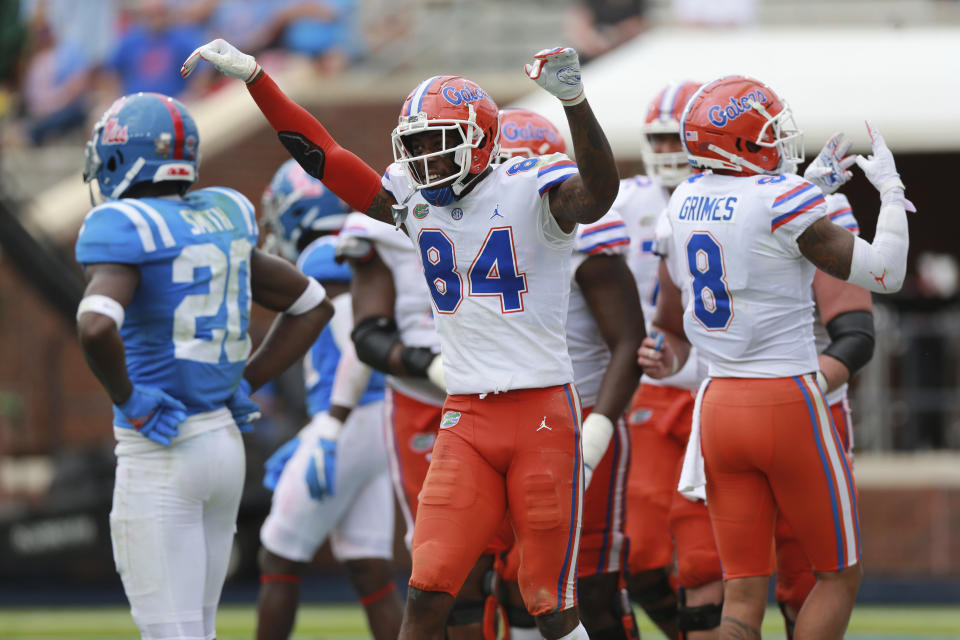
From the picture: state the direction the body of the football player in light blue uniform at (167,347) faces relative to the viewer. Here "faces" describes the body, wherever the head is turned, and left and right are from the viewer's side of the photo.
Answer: facing away from the viewer and to the left of the viewer

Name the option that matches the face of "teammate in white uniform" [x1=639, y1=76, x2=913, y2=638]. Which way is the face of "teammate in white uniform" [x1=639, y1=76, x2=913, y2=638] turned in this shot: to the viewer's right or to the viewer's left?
to the viewer's right

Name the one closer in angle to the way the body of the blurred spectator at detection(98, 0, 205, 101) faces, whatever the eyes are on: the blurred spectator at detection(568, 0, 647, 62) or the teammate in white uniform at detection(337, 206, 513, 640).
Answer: the teammate in white uniform

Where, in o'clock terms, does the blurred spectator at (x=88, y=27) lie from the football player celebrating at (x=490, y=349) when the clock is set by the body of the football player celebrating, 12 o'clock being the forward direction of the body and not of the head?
The blurred spectator is roughly at 4 o'clock from the football player celebrating.

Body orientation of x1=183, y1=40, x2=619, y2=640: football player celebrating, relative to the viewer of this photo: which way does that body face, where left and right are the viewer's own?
facing the viewer and to the left of the viewer

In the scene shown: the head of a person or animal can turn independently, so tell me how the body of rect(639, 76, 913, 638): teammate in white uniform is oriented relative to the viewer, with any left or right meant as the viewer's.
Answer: facing away from the viewer and to the right of the viewer

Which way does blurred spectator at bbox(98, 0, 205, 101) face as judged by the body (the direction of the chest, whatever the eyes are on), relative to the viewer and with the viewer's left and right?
facing the viewer

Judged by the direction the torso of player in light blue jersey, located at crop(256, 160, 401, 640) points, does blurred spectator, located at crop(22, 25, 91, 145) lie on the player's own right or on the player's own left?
on the player's own right

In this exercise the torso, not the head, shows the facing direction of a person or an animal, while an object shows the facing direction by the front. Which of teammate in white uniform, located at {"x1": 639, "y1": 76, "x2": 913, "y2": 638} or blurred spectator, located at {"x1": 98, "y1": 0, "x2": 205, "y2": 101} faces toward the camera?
the blurred spectator

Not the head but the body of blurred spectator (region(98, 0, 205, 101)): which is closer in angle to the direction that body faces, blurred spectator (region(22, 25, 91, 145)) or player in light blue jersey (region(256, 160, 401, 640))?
the player in light blue jersey

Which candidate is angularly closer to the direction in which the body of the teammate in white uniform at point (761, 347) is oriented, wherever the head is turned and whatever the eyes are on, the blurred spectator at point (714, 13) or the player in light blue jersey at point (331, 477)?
the blurred spectator

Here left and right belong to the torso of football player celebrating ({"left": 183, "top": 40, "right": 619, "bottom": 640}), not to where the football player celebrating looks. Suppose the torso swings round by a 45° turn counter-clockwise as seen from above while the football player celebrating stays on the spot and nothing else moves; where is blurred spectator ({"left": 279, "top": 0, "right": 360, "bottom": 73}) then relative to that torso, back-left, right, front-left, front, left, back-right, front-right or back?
back
